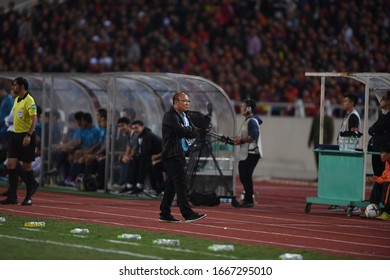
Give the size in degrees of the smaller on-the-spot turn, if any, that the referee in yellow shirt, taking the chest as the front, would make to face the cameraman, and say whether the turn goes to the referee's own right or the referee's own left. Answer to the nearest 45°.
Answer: approximately 135° to the referee's own left

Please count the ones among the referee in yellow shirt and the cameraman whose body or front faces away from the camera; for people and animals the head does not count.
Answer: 0
